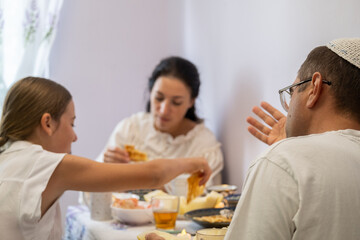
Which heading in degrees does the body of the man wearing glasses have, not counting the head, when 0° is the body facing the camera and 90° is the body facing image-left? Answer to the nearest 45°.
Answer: approximately 135°

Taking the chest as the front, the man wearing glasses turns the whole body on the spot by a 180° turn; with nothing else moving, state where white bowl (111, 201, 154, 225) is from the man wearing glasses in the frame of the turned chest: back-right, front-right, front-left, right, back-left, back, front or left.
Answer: back

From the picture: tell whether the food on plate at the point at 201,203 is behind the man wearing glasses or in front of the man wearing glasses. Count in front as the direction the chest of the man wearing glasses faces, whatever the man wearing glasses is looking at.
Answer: in front

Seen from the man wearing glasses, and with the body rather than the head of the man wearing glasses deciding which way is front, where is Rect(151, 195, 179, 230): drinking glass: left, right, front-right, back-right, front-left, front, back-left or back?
front

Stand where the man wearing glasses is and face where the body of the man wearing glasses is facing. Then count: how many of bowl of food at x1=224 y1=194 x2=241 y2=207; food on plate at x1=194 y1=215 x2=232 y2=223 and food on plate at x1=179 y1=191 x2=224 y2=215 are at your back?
0

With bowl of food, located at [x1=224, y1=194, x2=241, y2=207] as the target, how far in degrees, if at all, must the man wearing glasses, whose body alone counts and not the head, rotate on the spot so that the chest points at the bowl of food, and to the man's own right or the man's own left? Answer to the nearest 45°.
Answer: approximately 45° to the man's own right

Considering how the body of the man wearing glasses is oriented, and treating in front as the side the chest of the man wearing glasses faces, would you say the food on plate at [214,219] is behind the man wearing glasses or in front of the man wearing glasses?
in front

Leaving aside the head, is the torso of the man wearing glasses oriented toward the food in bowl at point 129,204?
yes

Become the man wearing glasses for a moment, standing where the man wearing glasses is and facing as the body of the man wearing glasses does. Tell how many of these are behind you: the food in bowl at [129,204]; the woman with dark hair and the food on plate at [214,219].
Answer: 0

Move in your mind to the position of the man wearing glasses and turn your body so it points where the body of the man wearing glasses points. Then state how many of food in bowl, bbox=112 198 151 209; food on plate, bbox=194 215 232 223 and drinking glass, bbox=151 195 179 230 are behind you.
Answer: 0
